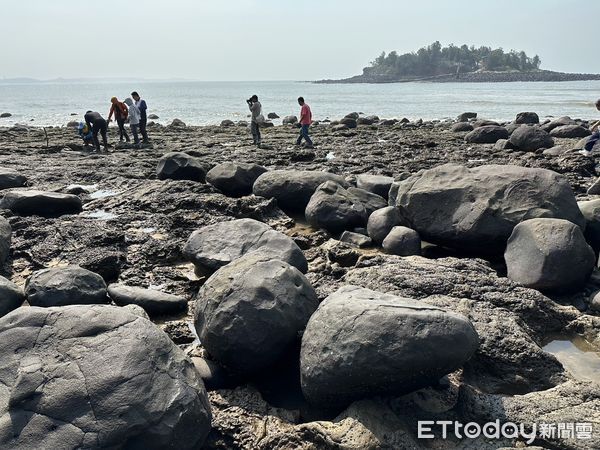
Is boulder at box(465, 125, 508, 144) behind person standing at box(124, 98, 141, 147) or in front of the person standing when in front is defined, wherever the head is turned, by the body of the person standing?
behind

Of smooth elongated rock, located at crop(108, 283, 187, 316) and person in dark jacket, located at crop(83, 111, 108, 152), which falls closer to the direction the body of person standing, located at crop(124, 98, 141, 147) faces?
the person in dark jacket

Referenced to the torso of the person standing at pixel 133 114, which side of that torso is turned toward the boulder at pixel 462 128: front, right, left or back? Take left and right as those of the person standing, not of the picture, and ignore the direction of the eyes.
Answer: back

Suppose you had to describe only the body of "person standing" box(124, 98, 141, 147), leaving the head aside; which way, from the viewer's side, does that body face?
to the viewer's left

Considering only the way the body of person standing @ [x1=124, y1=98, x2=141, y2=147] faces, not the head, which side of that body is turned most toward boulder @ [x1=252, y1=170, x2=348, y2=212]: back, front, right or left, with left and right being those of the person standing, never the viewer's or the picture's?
left

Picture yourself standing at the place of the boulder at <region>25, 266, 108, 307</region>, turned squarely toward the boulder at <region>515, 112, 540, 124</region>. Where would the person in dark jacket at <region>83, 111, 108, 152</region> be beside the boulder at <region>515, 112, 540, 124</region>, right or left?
left

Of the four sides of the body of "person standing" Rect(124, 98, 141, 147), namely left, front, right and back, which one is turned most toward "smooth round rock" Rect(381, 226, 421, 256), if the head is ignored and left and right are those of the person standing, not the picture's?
left

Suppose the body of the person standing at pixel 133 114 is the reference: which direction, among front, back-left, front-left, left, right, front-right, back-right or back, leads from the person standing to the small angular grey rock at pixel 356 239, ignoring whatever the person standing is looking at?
left

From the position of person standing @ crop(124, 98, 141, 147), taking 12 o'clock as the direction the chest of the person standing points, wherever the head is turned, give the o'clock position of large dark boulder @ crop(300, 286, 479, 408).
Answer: The large dark boulder is roughly at 9 o'clock from the person standing.

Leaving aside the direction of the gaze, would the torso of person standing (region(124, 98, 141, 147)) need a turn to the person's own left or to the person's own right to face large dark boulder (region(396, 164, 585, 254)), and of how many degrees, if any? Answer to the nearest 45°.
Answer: approximately 90° to the person's own left
